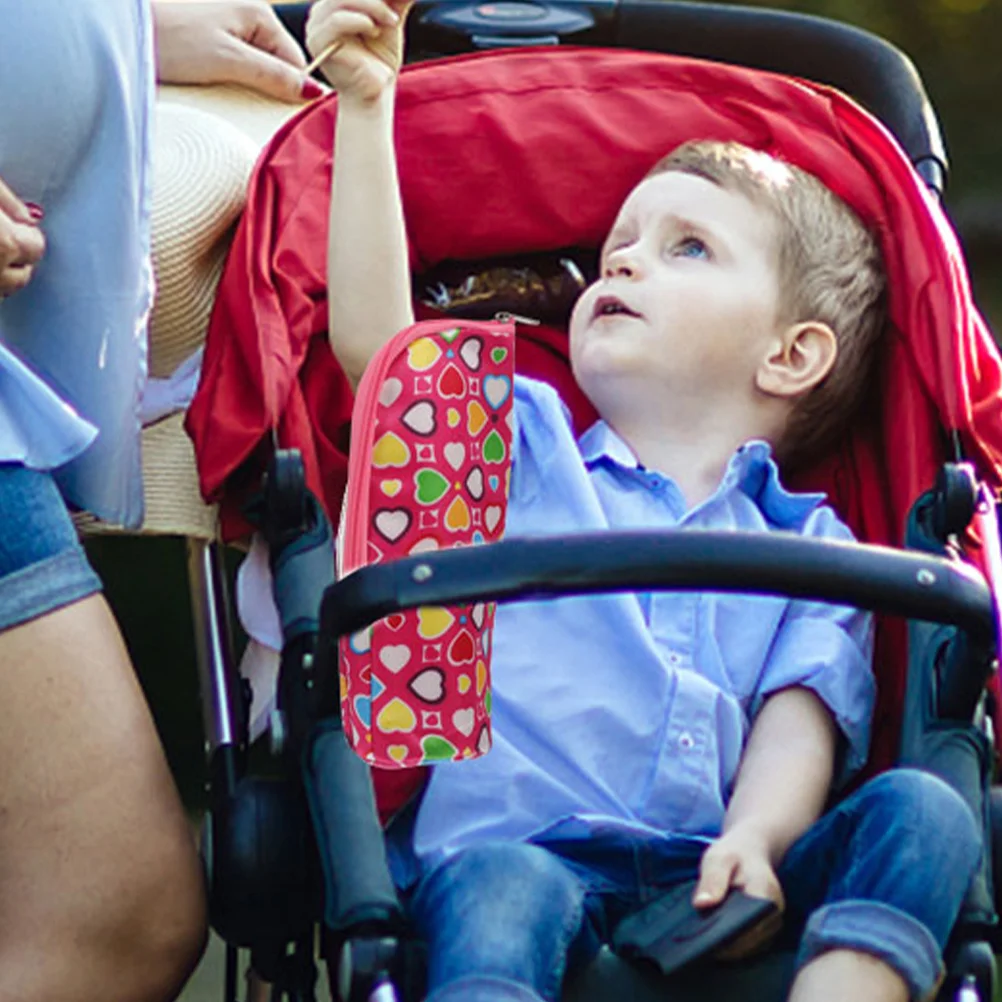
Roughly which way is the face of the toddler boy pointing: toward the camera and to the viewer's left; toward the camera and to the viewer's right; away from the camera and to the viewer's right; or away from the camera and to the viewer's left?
toward the camera and to the viewer's left

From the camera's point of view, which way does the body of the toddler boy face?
toward the camera

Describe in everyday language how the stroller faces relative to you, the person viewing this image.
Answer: facing the viewer
